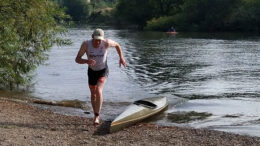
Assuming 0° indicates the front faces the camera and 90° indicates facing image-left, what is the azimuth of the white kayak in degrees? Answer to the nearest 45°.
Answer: approximately 45°
